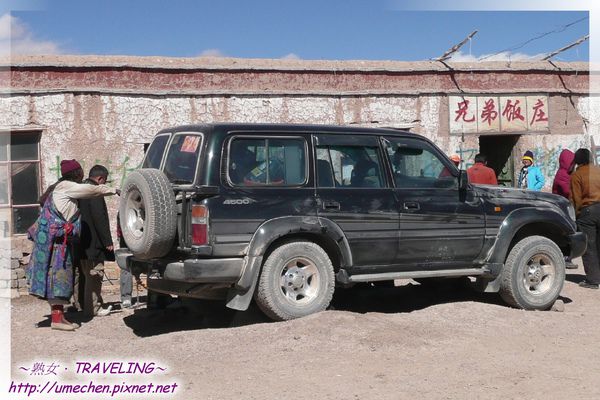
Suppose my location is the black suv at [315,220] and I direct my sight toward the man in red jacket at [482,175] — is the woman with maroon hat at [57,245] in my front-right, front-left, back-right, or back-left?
back-left

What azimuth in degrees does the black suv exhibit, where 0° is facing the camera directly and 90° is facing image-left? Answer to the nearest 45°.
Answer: approximately 225°

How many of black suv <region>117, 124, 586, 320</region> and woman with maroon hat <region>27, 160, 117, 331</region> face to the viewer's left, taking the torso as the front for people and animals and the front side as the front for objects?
0

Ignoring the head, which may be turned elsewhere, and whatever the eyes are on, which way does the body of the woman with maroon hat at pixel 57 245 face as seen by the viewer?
to the viewer's right

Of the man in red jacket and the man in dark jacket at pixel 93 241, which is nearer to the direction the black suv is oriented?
the man in red jacket

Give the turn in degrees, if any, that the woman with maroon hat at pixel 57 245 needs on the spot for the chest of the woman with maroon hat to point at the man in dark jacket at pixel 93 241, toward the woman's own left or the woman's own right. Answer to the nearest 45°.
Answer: approximately 45° to the woman's own left

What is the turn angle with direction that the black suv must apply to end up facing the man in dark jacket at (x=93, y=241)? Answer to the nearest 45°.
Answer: approximately 135° to its left

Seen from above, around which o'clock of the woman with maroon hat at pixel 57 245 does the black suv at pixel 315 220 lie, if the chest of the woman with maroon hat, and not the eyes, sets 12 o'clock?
The black suv is roughly at 1 o'clock from the woman with maroon hat.
